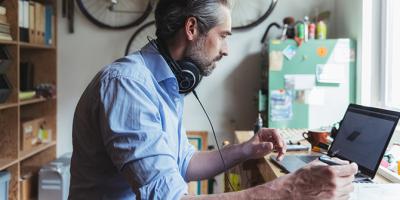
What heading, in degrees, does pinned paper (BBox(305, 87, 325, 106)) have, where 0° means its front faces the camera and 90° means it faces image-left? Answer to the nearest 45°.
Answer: approximately 0°

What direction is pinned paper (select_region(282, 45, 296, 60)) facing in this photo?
toward the camera

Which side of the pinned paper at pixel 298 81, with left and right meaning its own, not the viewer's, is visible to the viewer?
front

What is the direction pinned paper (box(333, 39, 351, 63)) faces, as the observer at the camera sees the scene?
facing the viewer

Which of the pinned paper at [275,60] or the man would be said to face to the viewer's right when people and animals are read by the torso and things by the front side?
the man

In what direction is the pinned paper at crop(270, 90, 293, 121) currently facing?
toward the camera

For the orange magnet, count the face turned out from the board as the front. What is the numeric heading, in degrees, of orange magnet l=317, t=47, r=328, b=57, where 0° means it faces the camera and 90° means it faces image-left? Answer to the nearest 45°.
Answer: approximately 0°

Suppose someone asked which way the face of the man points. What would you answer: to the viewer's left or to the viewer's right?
to the viewer's right

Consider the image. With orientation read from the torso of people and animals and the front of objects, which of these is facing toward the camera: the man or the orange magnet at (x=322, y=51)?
the orange magnet

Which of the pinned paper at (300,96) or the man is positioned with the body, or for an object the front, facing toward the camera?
the pinned paper

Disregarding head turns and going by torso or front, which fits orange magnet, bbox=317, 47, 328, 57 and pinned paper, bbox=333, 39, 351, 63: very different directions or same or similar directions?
same or similar directions
